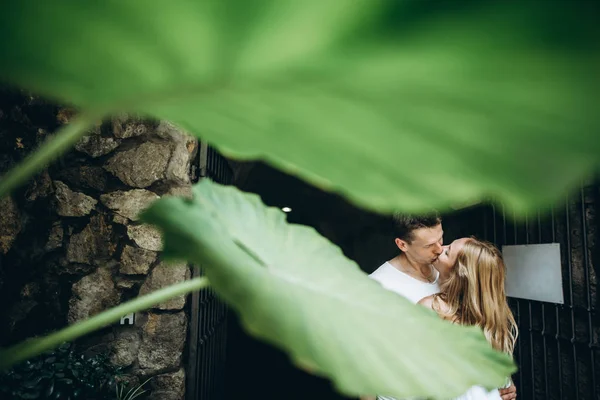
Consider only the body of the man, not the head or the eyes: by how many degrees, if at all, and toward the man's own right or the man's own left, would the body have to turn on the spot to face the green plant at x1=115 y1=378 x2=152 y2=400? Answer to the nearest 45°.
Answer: approximately 90° to the man's own right

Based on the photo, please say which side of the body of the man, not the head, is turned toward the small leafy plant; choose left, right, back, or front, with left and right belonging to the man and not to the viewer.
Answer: right

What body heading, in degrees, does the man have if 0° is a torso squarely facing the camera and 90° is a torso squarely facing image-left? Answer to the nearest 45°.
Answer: approximately 315°

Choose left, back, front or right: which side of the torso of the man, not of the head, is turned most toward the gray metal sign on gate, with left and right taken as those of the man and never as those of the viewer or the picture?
left

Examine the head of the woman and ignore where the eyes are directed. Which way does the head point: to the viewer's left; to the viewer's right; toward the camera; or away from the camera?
to the viewer's left

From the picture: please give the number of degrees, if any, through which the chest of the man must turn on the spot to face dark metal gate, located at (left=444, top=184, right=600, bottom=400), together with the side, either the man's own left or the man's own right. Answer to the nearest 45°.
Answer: approximately 90° to the man's own left
